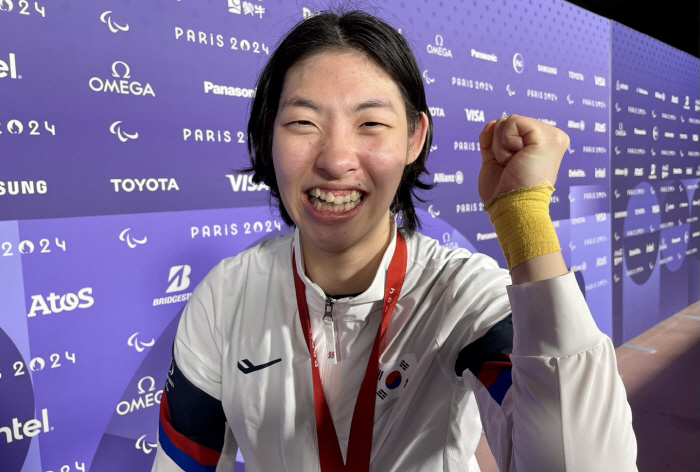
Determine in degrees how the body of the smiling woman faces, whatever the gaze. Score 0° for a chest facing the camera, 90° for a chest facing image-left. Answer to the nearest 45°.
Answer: approximately 0°
